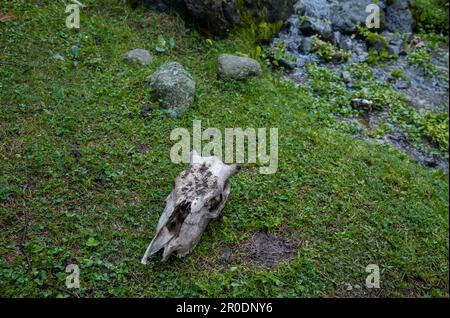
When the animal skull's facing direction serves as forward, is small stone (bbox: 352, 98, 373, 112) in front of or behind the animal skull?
behind

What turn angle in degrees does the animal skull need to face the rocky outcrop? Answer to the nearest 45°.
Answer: approximately 135° to its right

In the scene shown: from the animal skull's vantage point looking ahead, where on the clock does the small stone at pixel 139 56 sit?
The small stone is roughly at 4 o'clock from the animal skull.

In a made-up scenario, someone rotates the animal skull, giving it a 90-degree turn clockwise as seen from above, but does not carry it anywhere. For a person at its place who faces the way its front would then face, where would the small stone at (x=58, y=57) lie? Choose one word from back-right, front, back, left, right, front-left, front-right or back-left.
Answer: front

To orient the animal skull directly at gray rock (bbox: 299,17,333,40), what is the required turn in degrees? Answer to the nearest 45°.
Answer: approximately 135° to its right

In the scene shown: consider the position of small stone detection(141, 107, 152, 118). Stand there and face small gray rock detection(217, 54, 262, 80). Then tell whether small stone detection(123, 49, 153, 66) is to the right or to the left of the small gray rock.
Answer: left

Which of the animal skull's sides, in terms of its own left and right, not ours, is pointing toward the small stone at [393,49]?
back

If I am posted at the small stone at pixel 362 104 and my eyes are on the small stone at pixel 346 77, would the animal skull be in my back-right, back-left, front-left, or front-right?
back-left

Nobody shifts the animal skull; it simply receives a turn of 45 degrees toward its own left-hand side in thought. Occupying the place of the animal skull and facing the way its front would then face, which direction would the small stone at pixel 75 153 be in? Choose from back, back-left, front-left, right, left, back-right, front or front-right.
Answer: back-right

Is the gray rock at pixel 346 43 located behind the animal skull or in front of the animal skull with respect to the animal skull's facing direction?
behind

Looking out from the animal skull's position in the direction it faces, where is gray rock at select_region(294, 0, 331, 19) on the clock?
The gray rock is roughly at 5 o'clock from the animal skull.

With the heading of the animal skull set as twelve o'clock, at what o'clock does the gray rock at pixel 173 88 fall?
The gray rock is roughly at 4 o'clock from the animal skull.

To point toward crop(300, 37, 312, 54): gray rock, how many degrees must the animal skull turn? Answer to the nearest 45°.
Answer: approximately 135° to its right

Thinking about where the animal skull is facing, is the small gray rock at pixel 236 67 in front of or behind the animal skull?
behind
